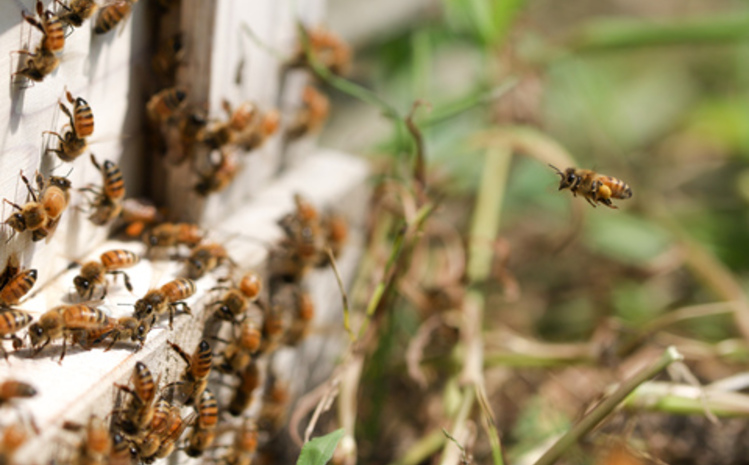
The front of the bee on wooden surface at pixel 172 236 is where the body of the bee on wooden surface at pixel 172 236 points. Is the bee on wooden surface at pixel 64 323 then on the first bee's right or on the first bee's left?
on the first bee's left

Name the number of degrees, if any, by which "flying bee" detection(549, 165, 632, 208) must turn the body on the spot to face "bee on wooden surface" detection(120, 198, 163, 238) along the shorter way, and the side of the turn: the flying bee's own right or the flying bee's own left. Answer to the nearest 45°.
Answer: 0° — it already faces it

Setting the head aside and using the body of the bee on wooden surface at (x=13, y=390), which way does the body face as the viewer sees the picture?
to the viewer's left

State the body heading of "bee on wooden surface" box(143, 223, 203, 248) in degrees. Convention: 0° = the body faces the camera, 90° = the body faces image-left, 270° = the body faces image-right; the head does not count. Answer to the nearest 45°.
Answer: approximately 90°

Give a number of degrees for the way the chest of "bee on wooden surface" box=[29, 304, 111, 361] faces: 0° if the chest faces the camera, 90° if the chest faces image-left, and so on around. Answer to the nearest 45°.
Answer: approximately 90°

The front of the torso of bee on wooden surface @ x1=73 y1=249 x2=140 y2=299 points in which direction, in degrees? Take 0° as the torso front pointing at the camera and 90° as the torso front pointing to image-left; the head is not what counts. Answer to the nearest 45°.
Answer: approximately 45°

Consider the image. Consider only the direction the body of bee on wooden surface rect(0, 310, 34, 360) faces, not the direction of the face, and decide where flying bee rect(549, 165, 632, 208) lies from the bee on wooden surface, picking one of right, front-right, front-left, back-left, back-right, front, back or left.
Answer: back

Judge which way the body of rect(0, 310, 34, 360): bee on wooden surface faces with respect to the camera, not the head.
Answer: to the viewer's left

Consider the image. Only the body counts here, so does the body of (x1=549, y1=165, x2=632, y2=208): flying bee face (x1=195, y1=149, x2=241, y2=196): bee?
yes
